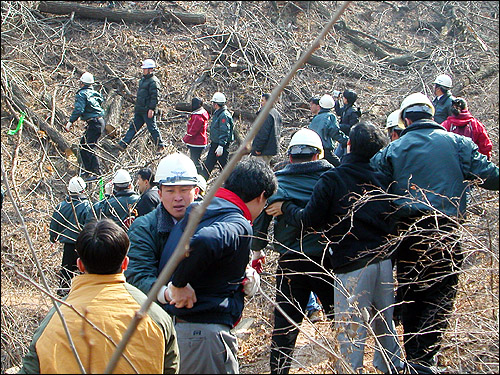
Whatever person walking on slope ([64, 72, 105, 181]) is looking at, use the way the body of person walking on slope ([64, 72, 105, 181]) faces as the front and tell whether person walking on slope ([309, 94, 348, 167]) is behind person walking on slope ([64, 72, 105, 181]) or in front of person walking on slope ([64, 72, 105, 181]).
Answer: behind

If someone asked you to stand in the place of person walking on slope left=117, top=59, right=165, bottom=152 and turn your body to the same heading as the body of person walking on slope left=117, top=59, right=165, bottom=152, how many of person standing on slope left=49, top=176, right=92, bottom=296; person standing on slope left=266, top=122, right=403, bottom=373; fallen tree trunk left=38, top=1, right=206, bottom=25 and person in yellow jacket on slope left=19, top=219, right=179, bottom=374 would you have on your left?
3

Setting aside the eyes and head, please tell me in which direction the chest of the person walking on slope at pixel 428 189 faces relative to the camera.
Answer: away from the camera

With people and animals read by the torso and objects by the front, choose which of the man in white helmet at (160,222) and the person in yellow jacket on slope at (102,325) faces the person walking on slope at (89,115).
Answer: the person in yellow jacket on slope at (102,325)

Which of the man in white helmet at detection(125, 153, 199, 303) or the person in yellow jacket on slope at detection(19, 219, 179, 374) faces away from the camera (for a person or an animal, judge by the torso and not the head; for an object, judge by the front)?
the person in yellow jacket on slope

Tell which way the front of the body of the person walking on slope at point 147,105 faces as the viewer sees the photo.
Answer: to the viewer's left

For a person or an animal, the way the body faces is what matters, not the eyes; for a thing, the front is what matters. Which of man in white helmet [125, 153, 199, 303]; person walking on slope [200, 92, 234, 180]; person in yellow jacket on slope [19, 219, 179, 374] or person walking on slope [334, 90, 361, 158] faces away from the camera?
person in yellow jacket on slope [19, 219, 179, 374]

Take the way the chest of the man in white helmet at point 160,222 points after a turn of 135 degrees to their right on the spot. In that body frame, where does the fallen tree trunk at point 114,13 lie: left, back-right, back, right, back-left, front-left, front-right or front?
right

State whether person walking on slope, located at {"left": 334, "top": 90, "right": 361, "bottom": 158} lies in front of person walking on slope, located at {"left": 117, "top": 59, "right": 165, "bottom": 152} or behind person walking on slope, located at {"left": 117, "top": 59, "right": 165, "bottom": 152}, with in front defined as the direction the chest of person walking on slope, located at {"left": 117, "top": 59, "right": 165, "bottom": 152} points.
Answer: behind

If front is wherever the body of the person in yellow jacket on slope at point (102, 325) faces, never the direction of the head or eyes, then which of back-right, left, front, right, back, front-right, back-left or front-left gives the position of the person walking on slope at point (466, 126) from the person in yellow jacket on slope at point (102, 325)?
front-right

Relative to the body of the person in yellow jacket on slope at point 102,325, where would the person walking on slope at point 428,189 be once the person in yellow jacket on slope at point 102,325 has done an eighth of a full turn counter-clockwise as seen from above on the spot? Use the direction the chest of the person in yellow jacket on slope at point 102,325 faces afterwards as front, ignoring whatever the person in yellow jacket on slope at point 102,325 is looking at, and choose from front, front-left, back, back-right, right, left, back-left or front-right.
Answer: right
